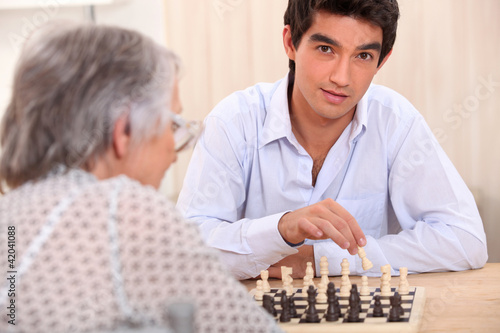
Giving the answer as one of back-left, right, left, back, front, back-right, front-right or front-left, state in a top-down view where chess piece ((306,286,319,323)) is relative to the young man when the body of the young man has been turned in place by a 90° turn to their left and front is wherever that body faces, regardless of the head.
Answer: right

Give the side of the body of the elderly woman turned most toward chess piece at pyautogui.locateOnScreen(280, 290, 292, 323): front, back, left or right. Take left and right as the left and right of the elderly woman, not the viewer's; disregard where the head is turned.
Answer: front

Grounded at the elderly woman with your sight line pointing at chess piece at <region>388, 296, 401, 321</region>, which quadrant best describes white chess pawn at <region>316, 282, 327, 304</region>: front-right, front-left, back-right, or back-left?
front-left

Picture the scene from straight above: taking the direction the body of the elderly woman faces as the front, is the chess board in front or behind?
in front

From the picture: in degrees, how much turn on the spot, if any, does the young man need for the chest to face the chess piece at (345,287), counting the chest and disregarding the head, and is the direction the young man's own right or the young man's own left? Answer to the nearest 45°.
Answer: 0° — they already face it

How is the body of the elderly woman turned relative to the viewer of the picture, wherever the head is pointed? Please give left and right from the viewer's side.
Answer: facing away from the viewer and to the right of the viewer

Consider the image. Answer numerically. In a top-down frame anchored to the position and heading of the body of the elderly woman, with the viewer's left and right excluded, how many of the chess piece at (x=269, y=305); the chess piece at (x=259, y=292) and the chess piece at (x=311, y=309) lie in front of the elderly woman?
3

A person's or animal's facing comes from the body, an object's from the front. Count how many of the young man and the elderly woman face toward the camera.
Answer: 1

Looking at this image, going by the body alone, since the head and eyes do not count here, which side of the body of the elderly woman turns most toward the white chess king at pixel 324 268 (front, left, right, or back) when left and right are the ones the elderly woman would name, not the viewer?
front

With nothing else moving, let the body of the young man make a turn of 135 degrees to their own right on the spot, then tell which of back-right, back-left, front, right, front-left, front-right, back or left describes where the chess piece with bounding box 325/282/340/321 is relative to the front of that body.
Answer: back-left

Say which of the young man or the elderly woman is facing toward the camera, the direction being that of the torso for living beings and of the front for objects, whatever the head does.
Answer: the young man

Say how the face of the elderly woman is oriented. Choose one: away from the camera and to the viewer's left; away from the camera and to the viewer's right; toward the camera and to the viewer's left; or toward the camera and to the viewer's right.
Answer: away from the camera and to the viewer's right

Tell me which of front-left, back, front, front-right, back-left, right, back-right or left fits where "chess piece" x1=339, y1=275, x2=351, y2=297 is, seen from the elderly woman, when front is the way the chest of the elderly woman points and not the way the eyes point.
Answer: front

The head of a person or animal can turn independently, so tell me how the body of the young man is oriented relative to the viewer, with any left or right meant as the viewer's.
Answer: facing the viewer

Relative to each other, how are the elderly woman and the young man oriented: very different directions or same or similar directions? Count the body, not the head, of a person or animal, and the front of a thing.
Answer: very different directions

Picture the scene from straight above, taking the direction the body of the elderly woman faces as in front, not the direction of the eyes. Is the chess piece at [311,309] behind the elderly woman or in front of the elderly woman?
in front
